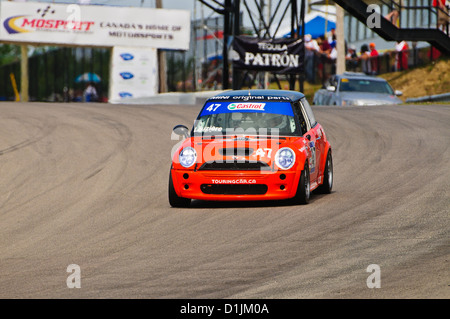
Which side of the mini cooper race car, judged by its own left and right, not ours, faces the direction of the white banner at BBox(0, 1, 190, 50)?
back

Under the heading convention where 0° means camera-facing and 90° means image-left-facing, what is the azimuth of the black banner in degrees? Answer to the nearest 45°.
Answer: approximately 0°

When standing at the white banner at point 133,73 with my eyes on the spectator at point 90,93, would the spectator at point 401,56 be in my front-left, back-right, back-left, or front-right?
back-right

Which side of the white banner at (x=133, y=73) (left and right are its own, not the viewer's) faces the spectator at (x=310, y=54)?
left

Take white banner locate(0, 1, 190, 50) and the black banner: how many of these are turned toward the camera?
2

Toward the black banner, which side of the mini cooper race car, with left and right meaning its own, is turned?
back

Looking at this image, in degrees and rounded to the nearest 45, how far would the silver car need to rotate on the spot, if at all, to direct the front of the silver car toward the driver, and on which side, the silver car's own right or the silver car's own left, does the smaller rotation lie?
approximately 45° to the silver car's own right

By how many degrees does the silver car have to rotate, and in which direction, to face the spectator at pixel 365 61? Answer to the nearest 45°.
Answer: approximately 135° to its left

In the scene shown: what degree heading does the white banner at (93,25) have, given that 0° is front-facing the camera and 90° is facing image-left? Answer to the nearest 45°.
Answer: approximately 0°

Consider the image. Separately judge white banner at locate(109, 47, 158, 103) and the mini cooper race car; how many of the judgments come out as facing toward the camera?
2
